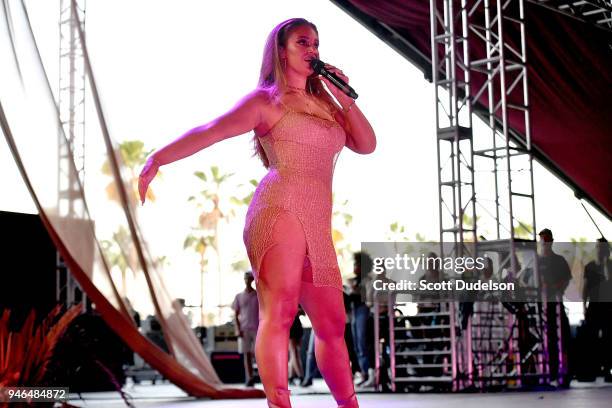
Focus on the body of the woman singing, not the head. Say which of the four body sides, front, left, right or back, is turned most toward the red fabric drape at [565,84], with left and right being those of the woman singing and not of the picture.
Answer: left

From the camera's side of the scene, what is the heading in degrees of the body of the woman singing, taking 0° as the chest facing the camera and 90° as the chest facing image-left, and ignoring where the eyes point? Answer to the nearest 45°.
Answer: approximately 315°

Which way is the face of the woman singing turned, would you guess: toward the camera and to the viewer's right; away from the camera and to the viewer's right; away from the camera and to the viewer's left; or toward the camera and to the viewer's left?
toward the camera and to the viewer's right

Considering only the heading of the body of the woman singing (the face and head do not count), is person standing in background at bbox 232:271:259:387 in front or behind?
behind
